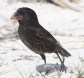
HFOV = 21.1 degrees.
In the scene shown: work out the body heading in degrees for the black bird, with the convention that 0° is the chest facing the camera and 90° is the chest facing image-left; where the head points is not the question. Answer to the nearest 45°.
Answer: approximately 90°
